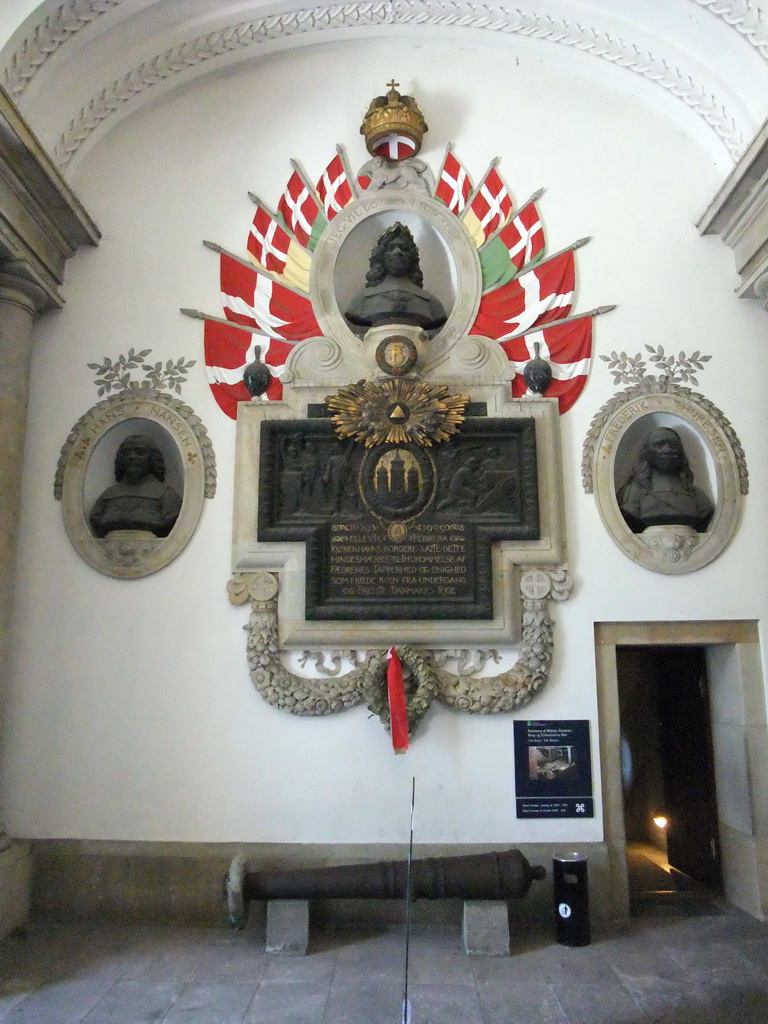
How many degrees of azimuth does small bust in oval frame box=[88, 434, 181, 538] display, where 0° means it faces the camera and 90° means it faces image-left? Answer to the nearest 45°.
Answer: approximately 0°

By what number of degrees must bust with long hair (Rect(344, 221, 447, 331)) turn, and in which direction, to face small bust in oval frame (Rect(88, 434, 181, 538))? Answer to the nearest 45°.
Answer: approximately 90° to its right

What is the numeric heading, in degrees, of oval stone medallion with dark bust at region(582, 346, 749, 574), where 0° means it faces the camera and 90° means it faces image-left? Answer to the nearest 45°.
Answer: approximately 0°

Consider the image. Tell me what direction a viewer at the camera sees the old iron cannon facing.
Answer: facing to the left of the viewer
